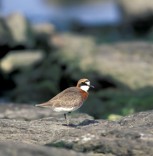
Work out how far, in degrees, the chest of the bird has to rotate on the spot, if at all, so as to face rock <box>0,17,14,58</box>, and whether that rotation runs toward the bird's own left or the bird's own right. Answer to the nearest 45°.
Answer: approximately 90° to the bird's own left

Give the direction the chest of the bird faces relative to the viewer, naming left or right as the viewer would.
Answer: facing to the right of the viewer

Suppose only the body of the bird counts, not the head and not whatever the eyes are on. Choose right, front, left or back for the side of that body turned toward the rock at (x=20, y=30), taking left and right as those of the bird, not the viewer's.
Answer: left

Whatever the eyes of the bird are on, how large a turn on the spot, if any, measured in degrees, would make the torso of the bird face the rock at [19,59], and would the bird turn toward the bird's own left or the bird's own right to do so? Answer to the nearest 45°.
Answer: approximately 90° to the bird's own left
